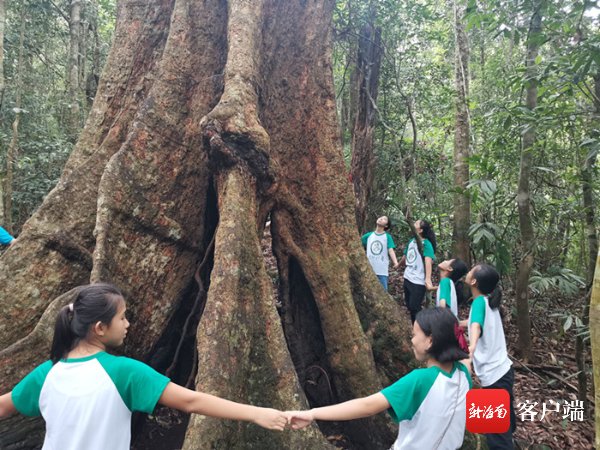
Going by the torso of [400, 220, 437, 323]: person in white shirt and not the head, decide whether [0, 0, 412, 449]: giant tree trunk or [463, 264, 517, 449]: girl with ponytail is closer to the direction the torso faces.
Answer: the giant tree trunk

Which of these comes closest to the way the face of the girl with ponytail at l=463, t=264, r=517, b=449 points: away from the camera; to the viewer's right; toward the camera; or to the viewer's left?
to the viewer's left

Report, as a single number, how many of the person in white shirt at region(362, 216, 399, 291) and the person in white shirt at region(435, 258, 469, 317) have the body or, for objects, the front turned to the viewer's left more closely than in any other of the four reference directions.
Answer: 1

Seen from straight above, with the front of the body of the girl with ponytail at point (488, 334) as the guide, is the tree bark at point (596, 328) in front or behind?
behind

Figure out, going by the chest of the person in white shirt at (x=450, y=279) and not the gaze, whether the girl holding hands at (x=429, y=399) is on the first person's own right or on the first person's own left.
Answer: on the first person's own left

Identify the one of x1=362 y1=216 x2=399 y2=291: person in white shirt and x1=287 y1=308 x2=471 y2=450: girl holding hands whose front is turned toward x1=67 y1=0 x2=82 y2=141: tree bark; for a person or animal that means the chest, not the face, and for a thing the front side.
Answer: the girl holding hands

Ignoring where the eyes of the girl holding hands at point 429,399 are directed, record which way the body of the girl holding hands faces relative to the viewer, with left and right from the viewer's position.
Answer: facing away from the viewer and to the left of the viewer

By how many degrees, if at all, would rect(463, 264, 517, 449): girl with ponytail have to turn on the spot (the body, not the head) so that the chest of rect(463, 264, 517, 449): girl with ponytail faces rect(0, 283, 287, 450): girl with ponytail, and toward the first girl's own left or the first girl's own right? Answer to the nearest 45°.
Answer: approximately 90° to the first girl's own left

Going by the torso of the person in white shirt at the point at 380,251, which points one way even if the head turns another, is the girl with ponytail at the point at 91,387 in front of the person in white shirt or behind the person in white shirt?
in front

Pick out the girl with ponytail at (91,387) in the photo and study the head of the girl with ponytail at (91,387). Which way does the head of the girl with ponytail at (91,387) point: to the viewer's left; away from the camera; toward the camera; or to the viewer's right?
to the viewer's right

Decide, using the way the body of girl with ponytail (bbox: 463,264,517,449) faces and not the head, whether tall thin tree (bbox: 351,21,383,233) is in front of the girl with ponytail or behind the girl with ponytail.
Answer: in front

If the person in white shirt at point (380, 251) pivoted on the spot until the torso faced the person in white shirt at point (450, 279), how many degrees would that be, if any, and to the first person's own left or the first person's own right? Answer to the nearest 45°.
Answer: approximately 45° to the first person's own left

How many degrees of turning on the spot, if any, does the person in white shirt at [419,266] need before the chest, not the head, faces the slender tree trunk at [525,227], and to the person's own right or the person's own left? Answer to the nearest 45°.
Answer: approximately 135° to the person's own left

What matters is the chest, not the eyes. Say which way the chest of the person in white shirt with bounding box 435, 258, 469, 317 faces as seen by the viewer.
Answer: to the viewer's left

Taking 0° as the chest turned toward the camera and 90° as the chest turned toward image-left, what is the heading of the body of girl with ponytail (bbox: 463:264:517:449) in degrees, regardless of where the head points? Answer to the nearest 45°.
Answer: approximately 135°
